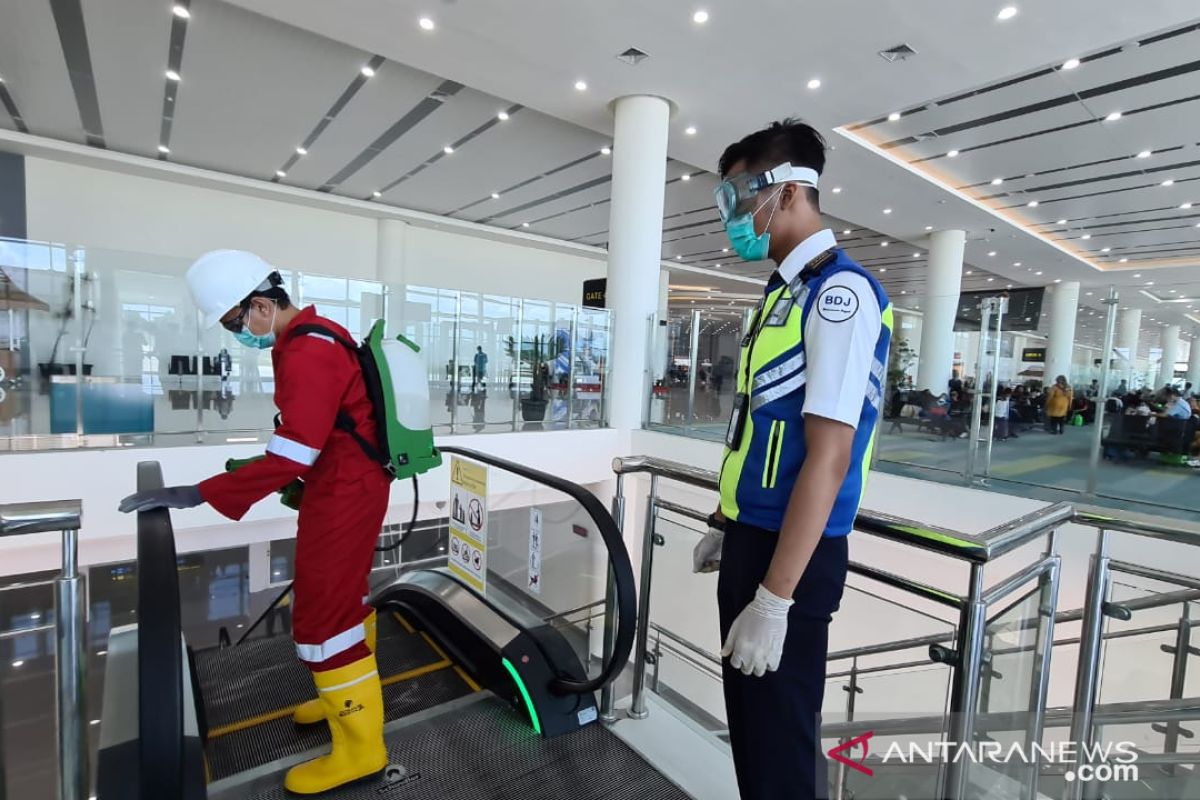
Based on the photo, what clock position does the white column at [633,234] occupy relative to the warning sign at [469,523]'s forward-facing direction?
The white column is roughly at 5 o'clock from the warning sign.

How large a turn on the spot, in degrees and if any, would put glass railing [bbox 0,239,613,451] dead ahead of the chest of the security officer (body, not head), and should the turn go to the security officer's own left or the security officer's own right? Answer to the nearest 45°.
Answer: approximately 45° to the security officer's own right

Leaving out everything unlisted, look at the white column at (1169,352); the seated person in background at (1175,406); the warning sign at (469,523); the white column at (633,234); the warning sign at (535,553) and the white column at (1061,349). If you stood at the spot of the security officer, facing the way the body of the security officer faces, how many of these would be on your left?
0

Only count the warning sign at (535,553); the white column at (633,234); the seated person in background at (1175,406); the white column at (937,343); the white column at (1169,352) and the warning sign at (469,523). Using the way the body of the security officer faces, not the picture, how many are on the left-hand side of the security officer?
0

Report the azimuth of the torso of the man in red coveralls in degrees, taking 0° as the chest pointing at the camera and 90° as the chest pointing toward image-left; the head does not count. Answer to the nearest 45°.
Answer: approximately 90°

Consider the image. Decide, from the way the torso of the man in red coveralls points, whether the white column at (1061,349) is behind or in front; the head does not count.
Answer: behind

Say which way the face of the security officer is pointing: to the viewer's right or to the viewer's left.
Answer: to the viewer's left

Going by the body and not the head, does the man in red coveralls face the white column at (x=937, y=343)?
no

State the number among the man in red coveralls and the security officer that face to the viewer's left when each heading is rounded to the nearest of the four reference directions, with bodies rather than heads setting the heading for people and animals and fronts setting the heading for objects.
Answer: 2

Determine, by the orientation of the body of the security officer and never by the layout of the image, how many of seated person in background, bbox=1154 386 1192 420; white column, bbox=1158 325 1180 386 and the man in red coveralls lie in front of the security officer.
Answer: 1

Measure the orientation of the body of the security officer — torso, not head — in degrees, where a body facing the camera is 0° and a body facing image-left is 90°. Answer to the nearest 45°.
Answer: approximately 90°

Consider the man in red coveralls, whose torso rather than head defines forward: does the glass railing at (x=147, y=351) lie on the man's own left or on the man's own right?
on the man's own right

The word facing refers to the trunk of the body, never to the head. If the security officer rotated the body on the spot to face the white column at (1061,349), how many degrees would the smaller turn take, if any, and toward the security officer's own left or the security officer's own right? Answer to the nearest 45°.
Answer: approximately 135° to the security officer's own right

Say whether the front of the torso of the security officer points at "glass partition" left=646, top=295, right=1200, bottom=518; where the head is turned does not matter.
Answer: no

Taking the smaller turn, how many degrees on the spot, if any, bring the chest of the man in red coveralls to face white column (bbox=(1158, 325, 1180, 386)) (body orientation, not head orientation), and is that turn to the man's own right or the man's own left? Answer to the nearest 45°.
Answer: approximately 180°

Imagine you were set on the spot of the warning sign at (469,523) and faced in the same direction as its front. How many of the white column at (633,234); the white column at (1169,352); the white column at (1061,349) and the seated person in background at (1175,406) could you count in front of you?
0

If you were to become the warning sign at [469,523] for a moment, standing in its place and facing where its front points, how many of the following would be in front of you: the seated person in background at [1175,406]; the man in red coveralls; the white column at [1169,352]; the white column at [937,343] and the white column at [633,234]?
1

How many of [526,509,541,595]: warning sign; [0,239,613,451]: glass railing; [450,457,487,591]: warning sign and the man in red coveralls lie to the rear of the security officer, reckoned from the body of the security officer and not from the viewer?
0

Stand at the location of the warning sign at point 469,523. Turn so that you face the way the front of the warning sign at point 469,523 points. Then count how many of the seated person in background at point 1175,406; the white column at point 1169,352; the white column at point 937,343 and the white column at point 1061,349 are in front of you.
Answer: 0

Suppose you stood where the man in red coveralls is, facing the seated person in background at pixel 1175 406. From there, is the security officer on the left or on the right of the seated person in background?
right

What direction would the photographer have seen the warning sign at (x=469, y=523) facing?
facing the viewer and to the left of the viewer

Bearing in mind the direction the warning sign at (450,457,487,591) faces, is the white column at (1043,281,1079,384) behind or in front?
behind
